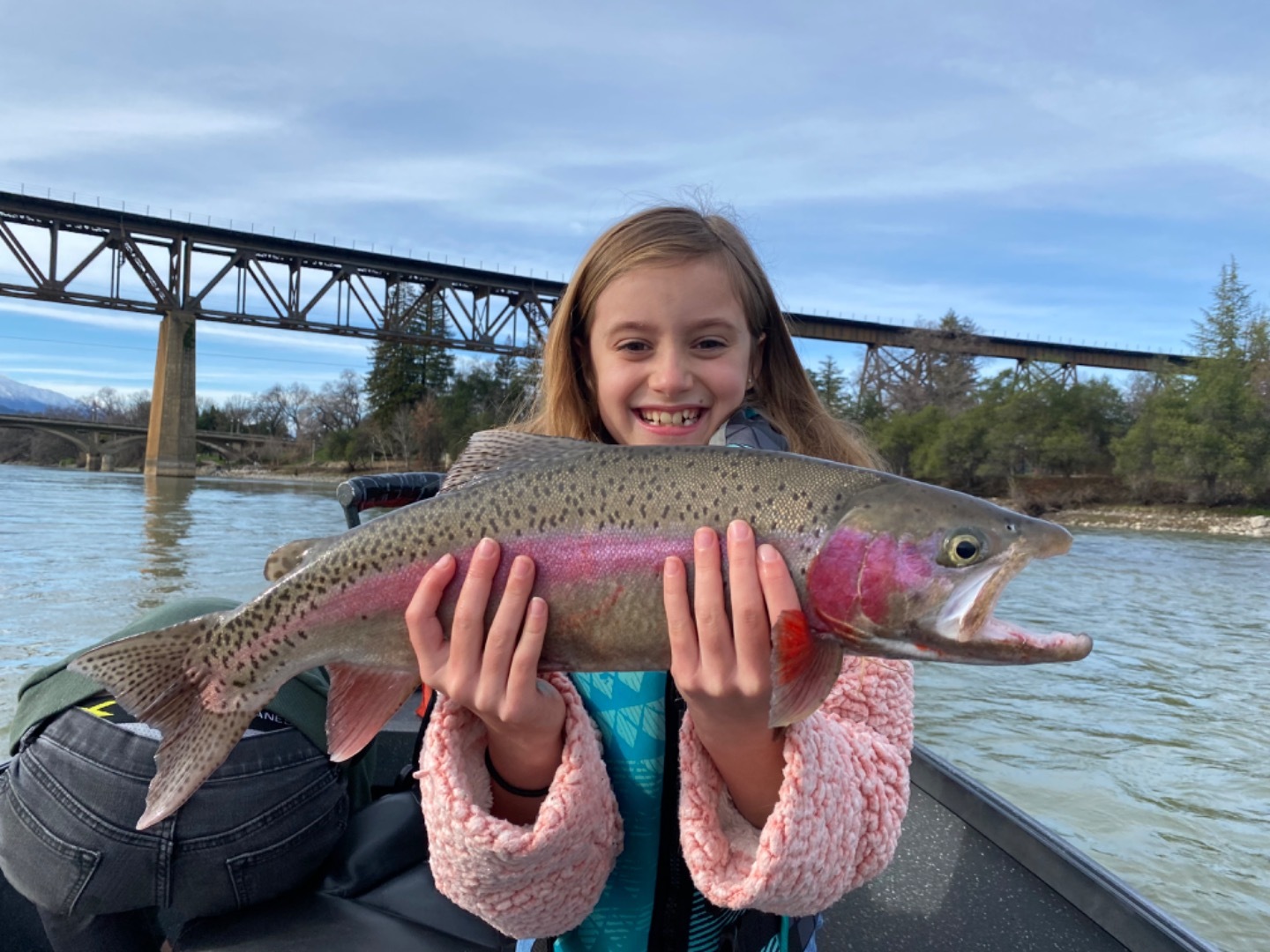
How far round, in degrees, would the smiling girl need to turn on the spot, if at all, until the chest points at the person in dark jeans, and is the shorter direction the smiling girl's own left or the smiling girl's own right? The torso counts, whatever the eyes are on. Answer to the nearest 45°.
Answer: approximately 90° to the smiling girl's own right

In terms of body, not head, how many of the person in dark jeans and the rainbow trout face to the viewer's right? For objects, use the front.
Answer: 1

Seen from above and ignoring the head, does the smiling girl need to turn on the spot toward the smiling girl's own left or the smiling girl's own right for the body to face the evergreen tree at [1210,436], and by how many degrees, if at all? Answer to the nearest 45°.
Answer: approximately 135° to the smiling girl's own left

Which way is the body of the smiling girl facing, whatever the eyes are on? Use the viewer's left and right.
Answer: facing the viewer

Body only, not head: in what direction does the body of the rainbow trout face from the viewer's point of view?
to the viewer's right

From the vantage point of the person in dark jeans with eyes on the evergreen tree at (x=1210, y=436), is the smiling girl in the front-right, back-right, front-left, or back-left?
front-right

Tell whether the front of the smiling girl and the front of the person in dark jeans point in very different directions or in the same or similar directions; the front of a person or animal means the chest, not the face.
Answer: very different directions

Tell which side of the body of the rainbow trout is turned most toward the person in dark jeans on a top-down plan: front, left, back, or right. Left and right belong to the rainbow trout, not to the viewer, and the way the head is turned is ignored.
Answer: back
